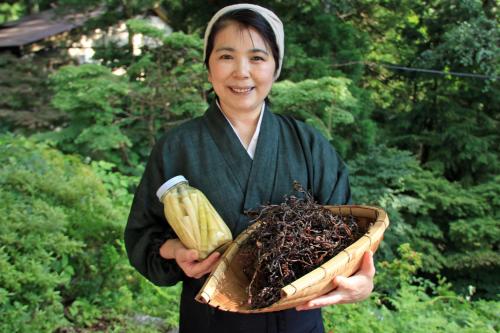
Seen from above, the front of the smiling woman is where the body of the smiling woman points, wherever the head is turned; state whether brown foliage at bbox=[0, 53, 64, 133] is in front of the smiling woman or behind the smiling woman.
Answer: behind

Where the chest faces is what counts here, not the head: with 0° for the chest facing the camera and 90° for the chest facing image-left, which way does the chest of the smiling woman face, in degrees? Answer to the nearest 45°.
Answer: approximately 0°
